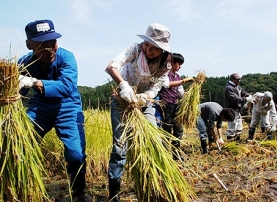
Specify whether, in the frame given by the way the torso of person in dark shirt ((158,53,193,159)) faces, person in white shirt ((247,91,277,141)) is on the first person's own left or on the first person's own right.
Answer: on the first person's own left

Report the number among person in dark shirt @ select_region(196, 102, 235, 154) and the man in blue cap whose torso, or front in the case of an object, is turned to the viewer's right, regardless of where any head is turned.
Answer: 1

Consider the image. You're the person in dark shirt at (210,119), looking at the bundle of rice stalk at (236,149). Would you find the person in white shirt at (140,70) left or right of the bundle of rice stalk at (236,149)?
right

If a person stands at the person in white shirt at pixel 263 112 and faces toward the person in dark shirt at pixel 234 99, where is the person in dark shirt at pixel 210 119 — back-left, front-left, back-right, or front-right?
front-left

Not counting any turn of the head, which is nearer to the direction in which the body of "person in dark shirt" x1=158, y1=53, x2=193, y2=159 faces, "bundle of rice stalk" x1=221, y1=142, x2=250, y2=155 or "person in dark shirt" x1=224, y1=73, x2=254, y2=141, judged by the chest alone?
the bundle of rice stalk

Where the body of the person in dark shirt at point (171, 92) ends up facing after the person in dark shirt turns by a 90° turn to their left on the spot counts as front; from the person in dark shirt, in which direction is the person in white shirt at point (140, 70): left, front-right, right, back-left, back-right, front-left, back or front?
back
